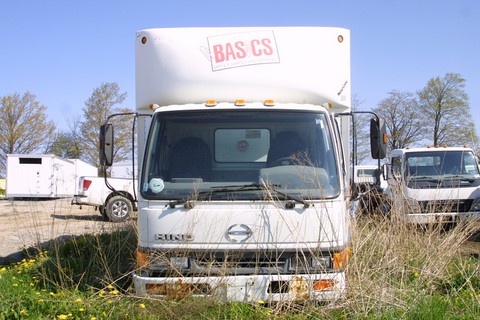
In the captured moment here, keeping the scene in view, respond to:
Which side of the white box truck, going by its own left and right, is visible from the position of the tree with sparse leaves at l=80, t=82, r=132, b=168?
back

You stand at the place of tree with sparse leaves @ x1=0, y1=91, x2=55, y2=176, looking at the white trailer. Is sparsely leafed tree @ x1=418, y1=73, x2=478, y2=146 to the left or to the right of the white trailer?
left

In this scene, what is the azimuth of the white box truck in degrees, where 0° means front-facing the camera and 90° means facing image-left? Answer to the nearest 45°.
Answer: approximately 0°

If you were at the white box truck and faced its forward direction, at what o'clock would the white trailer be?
The white trailer is roughly at 5 o'clock from the white box truck.

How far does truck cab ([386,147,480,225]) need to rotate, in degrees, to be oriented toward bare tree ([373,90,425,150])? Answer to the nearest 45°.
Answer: approximately 180°

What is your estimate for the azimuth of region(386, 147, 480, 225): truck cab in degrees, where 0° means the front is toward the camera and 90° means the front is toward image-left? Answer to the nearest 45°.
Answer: approximately 0°

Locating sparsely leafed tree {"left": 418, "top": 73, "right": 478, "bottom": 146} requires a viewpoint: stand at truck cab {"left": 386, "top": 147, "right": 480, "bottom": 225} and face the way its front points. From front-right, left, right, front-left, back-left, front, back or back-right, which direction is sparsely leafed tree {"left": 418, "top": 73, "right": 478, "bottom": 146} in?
back

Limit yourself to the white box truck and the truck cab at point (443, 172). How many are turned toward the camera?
2

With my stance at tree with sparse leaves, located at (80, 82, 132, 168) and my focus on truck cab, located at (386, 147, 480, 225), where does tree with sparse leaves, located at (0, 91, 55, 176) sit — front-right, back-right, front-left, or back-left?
back-right

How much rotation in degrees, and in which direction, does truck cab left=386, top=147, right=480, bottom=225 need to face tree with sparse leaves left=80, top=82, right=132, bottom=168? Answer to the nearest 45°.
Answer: approximately 135° to its right

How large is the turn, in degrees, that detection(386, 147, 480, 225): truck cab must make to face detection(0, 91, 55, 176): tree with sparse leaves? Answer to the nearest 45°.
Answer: approximately 135° to its right

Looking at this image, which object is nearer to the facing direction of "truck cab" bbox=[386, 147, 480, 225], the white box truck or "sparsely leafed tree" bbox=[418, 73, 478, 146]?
the white box truck

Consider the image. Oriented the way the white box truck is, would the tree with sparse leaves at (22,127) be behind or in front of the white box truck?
behind
